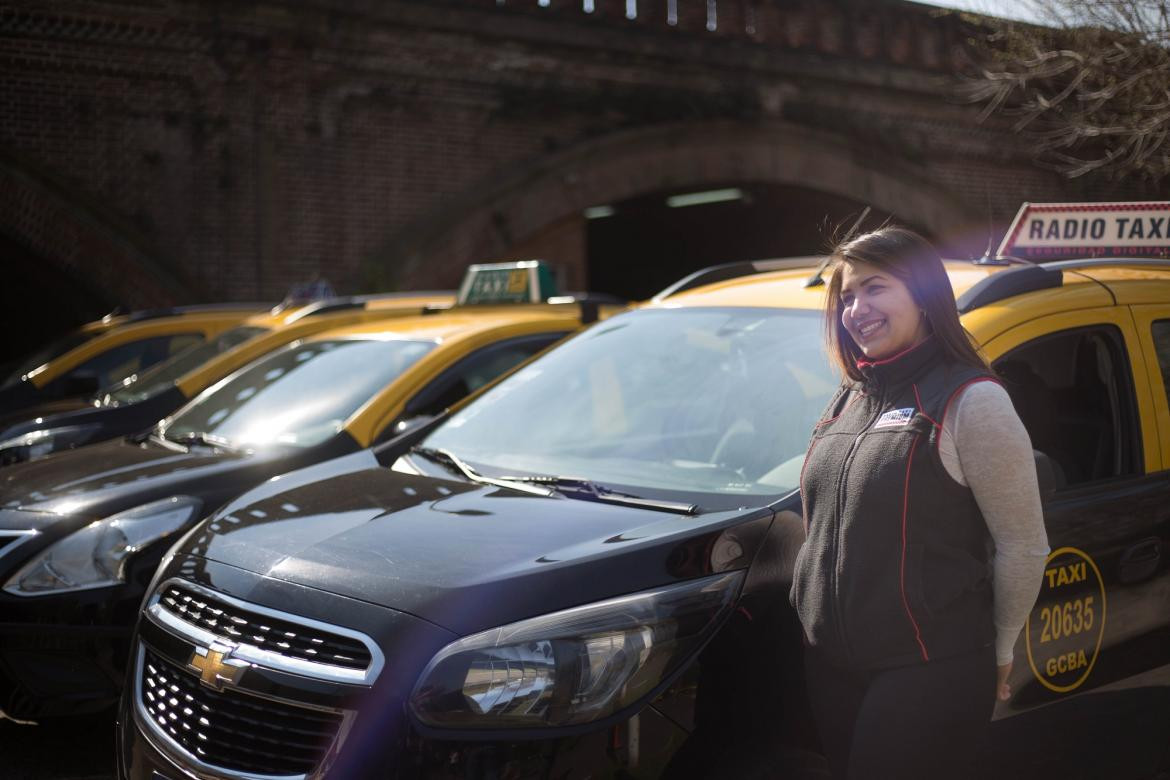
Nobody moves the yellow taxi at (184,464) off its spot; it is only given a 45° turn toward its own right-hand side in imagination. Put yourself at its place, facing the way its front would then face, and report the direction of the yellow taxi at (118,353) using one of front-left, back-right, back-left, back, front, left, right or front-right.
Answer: right

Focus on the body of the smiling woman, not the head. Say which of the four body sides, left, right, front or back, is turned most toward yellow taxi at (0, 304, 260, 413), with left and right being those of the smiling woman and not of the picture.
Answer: right

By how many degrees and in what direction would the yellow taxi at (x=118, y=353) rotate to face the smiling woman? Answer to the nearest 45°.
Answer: approximately 45° to its left

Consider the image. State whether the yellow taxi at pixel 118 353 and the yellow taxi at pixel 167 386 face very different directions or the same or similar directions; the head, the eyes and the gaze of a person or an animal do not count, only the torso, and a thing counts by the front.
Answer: same or similar directions

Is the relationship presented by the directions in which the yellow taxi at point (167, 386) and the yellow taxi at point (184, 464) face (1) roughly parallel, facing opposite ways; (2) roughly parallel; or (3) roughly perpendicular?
roughly parallel

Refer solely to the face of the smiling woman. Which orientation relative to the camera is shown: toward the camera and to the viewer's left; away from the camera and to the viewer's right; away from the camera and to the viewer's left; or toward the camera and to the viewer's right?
toward the camera and to the viewer's left

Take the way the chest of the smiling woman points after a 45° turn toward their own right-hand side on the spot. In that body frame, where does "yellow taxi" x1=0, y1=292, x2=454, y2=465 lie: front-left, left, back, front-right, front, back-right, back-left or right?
front-right

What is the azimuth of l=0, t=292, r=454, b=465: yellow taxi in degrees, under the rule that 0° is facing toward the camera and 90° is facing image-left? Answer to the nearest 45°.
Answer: approximately 45°

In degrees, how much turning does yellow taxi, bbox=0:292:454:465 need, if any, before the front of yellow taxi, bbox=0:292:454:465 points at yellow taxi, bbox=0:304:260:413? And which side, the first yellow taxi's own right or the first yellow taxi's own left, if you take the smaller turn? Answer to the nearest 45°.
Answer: approximately 135° to the first yellow taxi's own right

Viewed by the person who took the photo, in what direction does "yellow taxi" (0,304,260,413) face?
facing the viewer and to the left of the viewer

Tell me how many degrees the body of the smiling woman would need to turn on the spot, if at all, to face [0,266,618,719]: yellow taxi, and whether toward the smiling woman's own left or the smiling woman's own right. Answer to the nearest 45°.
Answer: approximately 90° to the smiling woman's own right

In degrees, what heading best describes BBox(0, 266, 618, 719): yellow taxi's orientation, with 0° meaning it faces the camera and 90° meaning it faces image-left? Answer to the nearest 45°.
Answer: approximately 45°
